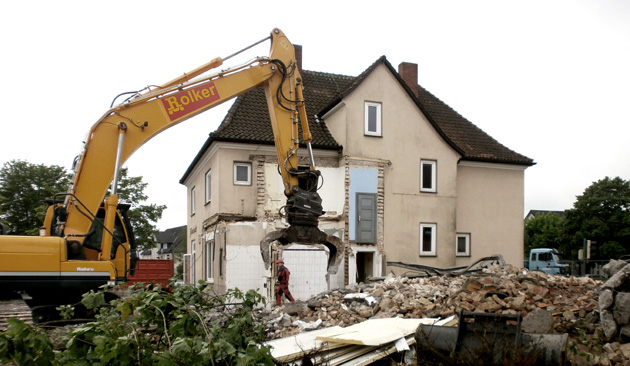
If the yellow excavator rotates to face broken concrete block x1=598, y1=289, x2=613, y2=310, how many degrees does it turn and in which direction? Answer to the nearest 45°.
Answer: approximately 45° to its right

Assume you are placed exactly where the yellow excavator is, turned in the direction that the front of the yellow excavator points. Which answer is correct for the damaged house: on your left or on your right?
on your left

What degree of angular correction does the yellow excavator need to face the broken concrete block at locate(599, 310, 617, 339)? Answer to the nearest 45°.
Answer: approximately 45° to its right

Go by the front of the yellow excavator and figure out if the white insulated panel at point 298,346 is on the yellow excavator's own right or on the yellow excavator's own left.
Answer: on the yellow excavator's own right

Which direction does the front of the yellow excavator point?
to the viewer's right

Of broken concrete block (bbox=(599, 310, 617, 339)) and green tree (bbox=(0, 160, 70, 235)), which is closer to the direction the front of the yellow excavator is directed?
the broken concrete block
